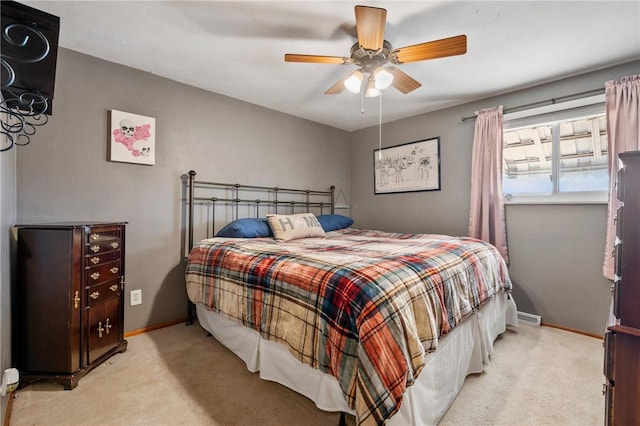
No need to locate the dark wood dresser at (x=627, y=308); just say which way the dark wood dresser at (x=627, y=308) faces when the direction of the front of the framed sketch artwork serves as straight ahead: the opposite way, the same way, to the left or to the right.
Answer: to the right

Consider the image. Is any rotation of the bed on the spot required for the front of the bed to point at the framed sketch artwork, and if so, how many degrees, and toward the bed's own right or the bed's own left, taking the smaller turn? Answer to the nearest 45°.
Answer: approximately 135° to the bed's own left

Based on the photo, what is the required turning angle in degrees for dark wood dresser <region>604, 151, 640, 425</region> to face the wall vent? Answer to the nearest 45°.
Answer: approximately 90° to its right

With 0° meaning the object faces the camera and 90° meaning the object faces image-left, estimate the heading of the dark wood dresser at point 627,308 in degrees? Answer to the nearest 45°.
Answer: approximately 90°

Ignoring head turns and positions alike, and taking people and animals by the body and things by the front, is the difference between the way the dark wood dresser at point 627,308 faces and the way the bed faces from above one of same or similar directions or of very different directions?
very different directions

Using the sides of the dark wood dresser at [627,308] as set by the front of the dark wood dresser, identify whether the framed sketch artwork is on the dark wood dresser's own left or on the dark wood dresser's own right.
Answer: on the dark wood dresser's own right

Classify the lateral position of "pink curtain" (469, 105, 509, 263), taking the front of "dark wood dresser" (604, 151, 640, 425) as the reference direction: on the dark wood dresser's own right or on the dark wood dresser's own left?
on the dark wood dresser's own right

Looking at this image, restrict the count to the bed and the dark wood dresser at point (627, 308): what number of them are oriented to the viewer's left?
1

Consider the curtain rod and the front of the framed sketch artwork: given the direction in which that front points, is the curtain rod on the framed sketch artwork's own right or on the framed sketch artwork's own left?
on the framed sketch artwork's own left
